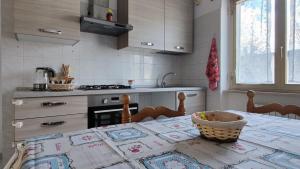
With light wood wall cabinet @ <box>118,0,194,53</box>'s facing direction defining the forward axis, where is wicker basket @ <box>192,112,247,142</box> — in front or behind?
in front

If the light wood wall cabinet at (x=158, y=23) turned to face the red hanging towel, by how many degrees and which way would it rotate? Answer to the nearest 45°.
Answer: approximately 45° to its left

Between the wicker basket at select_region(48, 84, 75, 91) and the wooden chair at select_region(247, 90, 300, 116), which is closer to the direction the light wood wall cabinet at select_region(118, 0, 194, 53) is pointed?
the wooden chair

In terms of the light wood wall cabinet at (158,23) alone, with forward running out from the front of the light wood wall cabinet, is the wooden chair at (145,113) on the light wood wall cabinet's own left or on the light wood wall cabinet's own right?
on the light wood wall cabinet's own right

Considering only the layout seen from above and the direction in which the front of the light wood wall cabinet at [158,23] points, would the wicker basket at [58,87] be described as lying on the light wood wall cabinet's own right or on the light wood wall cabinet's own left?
on the light wood wall cabinet's own right

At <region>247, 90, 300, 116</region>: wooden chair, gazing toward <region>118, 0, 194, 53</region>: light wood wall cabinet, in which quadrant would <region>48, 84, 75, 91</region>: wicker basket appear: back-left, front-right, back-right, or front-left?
front-left

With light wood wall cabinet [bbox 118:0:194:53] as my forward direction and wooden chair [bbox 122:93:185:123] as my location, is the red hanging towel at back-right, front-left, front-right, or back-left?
front-right

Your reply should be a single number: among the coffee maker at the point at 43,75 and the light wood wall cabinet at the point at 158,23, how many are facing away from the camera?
0

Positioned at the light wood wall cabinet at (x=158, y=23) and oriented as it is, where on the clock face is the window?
The window is roughly at 11 o'clock from the light wood wall cabinet.
